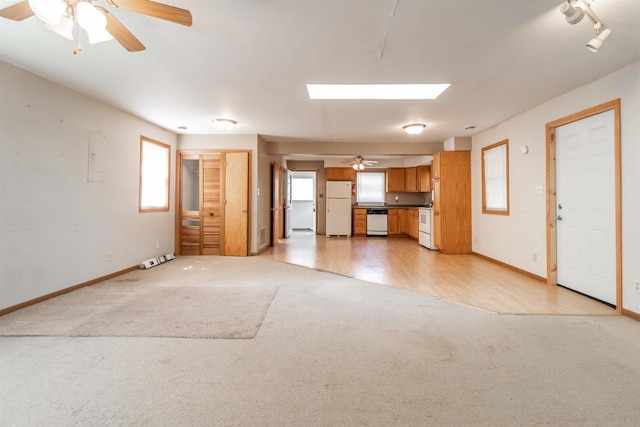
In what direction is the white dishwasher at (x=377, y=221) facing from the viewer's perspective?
toward the camera

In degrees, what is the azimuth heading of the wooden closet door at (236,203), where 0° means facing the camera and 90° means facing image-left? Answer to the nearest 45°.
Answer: approximately 0°

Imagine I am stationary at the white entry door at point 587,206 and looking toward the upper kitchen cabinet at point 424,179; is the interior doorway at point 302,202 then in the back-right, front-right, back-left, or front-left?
front-left

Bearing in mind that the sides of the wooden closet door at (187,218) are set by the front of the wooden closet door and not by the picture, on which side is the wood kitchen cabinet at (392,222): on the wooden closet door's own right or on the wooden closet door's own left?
on the wooden closet door's own left

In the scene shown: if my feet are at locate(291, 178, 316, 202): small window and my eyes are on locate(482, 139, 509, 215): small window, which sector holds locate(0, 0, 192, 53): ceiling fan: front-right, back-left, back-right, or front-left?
front-right

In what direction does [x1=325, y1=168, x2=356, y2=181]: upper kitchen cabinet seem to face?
toward the camera

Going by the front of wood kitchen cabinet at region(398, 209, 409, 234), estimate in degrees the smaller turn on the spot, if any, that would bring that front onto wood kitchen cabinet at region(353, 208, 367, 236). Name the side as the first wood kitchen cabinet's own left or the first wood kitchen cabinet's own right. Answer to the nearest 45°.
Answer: approximately 90° to the first wood kitchen cabinet's own right

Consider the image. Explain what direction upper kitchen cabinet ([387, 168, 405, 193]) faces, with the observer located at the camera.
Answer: facing the viewer

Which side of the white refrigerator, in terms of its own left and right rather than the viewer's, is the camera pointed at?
front

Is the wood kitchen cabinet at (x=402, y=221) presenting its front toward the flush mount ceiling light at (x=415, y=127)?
yes
